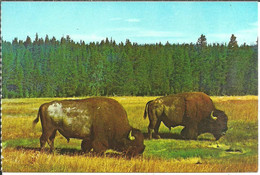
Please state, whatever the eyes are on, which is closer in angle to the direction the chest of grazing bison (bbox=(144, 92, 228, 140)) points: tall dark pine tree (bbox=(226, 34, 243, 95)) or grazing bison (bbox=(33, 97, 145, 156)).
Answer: the tall dark pine tree

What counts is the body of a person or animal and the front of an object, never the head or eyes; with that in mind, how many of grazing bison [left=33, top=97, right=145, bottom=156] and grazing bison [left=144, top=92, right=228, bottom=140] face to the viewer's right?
2

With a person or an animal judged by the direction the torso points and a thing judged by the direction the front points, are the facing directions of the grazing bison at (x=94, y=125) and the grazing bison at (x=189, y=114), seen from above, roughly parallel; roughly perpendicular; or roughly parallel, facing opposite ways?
roughly parallel

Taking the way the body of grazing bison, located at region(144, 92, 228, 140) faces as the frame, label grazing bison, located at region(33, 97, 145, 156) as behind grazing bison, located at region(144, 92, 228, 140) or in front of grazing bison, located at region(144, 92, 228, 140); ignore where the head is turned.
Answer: behind

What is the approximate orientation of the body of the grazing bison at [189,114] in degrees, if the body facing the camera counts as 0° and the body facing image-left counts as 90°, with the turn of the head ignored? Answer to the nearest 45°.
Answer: approximately 270°

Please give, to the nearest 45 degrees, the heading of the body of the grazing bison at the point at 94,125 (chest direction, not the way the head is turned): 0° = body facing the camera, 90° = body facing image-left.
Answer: approximately 270°

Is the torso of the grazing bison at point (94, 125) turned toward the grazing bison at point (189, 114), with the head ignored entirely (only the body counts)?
yes
